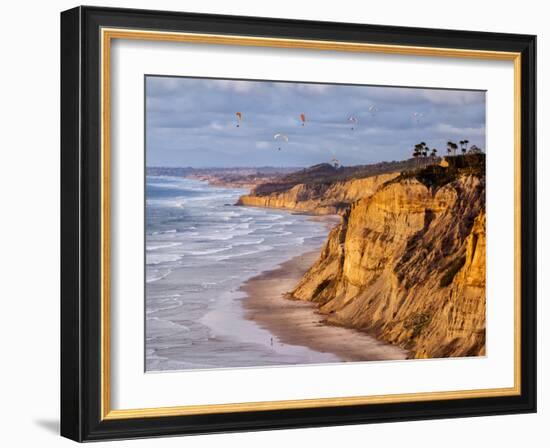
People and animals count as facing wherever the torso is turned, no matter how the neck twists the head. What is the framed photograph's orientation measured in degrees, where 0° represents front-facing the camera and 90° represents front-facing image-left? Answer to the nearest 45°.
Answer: approximately 315°
